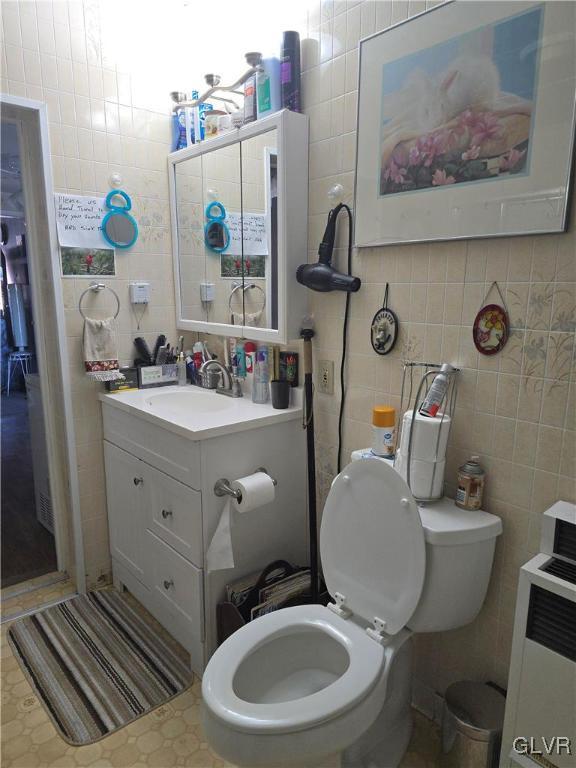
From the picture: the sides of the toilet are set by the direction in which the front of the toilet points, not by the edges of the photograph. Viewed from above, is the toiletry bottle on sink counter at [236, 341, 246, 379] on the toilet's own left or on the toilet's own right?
on the toilet's own right

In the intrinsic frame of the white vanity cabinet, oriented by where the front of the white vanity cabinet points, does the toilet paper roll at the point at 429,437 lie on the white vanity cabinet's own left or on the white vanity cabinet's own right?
on the white vanity cabinet's own left

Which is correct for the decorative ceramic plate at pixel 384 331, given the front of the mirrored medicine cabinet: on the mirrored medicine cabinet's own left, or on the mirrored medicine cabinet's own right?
on the mirrored medicine cabinet's own left

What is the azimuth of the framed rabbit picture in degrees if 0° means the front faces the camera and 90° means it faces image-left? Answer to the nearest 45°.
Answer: approximately 45°

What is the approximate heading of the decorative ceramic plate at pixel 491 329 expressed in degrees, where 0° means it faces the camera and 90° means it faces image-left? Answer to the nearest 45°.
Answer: approximately 45°

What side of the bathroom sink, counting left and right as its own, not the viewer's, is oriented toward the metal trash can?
left

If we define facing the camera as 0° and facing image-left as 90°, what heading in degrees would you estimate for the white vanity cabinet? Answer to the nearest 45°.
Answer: approximately 45°

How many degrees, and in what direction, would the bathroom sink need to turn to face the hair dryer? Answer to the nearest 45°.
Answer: approximately 90° to its left
